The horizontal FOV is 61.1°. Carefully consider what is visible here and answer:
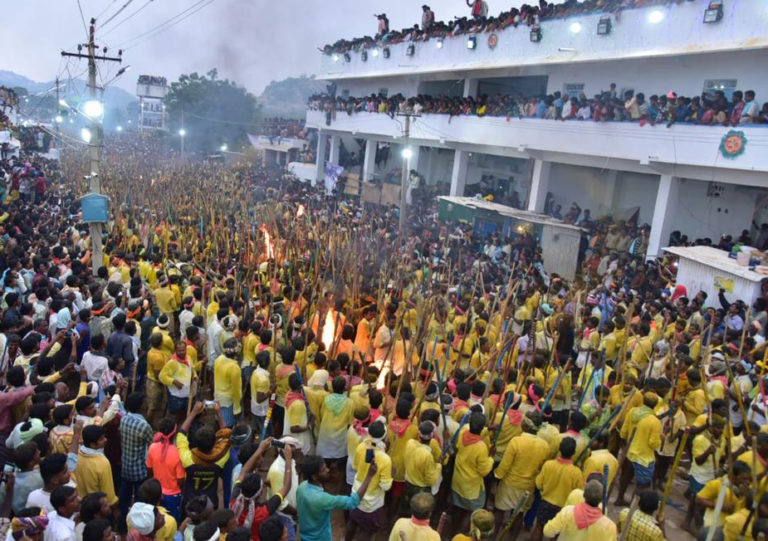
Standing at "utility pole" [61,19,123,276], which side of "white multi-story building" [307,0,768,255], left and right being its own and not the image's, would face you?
front

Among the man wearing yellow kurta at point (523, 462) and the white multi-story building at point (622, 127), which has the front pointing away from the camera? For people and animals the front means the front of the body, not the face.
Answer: the man wearing yellow kurta

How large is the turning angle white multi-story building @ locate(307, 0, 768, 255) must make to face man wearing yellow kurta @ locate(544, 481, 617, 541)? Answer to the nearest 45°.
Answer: approximately 45° to its left

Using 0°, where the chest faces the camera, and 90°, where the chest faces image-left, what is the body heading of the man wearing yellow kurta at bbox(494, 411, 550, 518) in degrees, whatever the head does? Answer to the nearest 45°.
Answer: approximately 180°

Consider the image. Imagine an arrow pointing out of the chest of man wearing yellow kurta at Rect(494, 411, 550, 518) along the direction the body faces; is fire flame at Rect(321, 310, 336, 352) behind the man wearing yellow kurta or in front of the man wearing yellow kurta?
in front

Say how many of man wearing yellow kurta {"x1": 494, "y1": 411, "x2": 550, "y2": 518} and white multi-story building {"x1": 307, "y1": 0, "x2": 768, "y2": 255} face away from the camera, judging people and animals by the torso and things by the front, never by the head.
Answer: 1

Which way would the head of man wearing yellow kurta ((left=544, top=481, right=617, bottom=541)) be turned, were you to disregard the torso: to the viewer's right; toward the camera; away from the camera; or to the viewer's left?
away from the camera

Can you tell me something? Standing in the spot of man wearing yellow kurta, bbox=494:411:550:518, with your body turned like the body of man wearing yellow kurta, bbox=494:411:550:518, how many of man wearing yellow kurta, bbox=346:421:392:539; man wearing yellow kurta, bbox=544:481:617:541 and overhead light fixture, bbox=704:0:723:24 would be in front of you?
1

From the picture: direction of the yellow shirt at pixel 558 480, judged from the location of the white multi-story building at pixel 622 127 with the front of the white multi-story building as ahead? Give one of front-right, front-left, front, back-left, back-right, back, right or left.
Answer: front-left

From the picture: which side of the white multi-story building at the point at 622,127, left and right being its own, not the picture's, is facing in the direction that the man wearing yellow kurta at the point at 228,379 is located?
front

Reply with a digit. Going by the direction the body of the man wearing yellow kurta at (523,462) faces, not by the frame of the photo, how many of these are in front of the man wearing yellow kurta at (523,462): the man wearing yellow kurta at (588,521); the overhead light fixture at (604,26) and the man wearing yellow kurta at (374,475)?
1

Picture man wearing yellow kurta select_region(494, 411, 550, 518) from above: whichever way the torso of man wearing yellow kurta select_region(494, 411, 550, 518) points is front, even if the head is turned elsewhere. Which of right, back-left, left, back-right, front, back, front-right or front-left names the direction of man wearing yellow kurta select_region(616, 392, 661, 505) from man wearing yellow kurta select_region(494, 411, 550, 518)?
front-right

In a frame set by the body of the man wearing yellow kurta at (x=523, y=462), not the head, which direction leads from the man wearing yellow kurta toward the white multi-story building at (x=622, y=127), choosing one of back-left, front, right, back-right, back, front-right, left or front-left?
front

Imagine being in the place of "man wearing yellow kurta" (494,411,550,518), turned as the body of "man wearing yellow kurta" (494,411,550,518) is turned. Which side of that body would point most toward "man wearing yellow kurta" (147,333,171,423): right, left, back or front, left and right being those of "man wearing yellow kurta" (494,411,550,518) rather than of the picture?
left

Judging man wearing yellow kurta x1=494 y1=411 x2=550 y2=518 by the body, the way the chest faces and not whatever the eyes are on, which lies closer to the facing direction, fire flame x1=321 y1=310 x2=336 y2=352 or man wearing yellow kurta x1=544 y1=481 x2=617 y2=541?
the fire flame

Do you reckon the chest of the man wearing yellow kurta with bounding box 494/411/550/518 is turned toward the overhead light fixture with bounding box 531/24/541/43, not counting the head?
yes

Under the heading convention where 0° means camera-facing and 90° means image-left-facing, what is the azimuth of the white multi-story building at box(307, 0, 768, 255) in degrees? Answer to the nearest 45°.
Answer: approximately 45°
